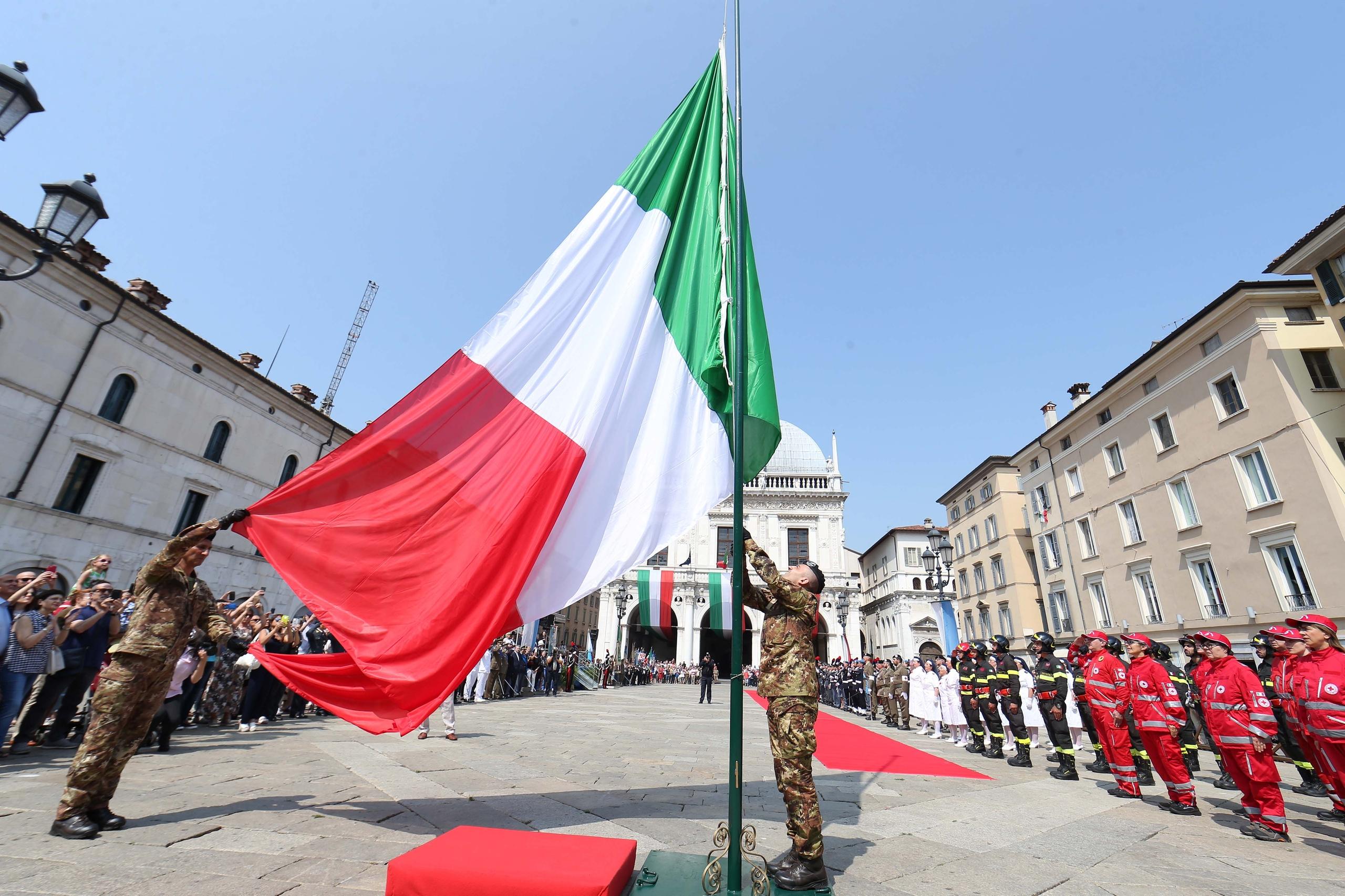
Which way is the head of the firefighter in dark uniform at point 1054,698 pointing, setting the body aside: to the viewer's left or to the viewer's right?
to the viewer's left

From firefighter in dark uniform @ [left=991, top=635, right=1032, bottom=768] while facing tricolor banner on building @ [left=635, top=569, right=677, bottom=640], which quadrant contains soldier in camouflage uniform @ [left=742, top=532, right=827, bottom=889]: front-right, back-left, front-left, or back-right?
back-left

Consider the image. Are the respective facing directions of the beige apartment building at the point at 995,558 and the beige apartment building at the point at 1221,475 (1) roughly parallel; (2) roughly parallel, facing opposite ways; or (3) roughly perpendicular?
roughly parallel

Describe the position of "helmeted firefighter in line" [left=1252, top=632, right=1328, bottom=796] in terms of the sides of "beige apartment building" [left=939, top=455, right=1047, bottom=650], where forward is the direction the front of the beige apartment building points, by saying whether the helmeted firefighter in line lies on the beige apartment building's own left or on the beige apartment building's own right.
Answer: on the beige apartment building's own left

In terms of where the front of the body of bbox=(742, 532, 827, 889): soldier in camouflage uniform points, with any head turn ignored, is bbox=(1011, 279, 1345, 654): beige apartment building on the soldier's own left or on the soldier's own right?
on the soldier's own right

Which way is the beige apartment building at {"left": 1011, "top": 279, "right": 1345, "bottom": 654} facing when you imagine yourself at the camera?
facing the viewer and to the left of the viewer

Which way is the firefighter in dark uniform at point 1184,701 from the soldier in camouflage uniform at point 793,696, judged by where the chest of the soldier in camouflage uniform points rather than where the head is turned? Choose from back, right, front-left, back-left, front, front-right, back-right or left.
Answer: back-right

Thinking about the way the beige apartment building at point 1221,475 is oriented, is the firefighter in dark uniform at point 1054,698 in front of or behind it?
in front

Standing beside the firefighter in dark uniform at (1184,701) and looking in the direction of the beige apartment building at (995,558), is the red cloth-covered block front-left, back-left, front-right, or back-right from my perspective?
back-left

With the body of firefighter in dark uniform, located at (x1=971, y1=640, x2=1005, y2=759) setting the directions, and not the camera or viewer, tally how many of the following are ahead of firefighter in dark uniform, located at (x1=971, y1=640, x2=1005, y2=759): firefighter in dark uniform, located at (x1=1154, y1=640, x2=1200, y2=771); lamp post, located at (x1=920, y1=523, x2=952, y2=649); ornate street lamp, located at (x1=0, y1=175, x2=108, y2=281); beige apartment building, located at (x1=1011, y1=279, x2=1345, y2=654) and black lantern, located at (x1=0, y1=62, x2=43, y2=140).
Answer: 2

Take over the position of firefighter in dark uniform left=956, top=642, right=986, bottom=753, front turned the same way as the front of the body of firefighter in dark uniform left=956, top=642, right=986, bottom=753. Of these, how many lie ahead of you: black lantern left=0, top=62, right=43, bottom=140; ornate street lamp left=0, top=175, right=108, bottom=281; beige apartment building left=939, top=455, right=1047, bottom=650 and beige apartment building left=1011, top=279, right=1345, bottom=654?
2

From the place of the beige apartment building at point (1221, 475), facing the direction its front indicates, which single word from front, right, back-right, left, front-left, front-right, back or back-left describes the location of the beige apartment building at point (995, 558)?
right

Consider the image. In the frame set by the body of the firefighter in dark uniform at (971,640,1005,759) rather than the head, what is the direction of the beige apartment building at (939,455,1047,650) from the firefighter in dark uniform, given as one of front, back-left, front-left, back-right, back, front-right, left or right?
back-right

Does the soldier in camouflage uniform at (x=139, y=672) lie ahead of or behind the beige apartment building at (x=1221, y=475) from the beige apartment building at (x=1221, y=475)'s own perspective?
ahead

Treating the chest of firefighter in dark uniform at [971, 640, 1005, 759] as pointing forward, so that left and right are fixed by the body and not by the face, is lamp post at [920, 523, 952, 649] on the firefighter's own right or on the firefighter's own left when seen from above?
on the firefighter's own right

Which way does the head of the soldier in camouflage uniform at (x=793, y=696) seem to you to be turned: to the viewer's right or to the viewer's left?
to the viewer's left

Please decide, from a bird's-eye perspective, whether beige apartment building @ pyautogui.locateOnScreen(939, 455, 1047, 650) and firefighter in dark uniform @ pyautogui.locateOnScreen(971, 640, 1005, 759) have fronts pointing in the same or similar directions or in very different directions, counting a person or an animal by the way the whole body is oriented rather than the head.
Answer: same or similar directions

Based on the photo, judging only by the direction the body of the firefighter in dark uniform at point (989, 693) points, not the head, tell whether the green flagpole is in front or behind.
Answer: in front
